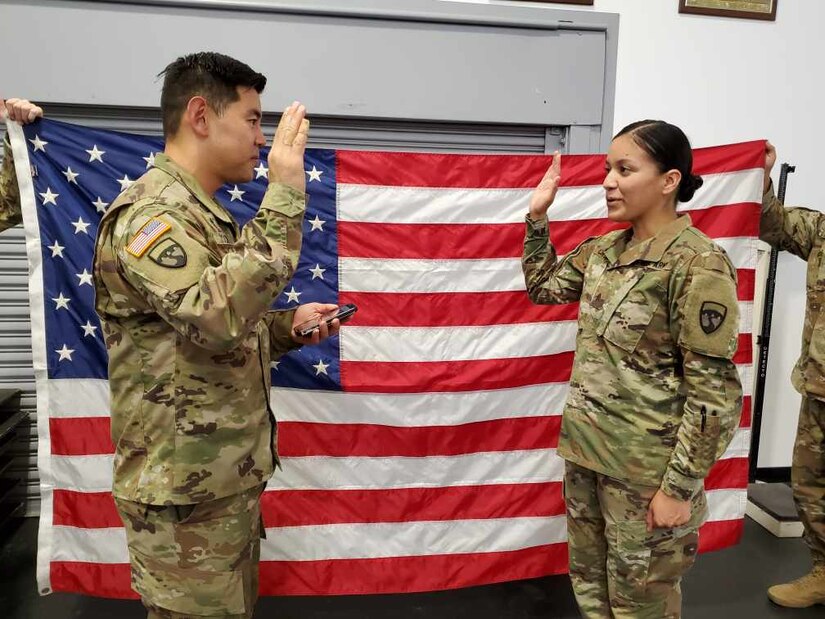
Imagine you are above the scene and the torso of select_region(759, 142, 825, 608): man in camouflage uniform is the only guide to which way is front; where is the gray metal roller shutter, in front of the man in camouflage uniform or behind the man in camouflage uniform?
in front

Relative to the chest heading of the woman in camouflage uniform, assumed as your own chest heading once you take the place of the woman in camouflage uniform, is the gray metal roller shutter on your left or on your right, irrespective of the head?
on your right

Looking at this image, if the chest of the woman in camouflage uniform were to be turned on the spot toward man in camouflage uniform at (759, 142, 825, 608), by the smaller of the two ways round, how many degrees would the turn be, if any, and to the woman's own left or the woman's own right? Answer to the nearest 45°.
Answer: approximately 180°

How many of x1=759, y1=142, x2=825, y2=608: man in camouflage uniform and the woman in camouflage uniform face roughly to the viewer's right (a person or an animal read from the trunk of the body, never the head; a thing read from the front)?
0

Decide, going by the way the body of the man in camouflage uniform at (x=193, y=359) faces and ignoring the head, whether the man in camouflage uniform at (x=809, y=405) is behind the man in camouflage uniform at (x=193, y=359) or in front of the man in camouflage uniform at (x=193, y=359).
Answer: in front

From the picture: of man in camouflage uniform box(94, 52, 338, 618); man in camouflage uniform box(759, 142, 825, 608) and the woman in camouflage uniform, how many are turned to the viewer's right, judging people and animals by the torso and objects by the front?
1

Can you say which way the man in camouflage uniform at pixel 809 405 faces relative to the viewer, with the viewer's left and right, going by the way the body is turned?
facing the viewer and to the left of the viewer

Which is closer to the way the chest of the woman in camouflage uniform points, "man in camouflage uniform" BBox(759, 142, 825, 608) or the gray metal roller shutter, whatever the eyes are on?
the gray metal roller shutter

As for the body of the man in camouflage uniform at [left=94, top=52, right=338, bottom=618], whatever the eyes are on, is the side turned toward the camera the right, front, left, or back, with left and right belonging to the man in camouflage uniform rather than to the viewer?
right

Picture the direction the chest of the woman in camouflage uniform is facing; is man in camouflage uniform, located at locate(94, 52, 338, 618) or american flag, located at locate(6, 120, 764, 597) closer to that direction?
the man in camouflage uniform

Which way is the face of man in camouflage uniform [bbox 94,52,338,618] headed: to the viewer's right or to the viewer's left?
to the viewer's right

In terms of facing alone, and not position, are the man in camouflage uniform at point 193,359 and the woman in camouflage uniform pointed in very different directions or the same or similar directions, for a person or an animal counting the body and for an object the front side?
very different directions

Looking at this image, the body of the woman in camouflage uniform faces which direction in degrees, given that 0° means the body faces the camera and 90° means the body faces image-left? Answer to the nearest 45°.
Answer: approximately 45°
